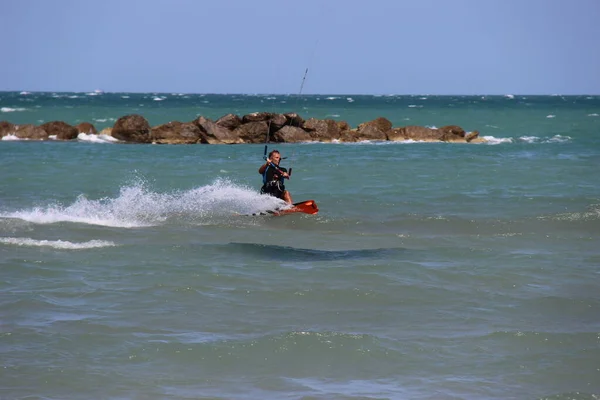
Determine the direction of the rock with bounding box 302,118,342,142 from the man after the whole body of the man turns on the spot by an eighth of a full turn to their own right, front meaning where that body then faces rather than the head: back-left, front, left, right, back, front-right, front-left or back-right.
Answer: back

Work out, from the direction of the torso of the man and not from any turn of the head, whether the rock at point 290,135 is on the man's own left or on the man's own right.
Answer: on the man's own left

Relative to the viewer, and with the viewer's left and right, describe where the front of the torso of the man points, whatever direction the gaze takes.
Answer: facing the viewer and to the right of the viewer

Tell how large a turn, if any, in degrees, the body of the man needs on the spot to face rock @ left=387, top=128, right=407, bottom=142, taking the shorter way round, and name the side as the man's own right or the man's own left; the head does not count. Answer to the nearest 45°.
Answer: approximately 135° to the man's own left

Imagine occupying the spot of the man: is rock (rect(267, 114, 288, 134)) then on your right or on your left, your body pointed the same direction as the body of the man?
on your left

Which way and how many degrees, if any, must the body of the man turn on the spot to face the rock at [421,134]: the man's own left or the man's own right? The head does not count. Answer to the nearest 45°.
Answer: approximately 135° to the man's own left

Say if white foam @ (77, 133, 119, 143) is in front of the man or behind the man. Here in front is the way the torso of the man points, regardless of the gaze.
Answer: behind

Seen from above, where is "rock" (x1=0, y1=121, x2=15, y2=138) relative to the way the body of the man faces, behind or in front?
behind

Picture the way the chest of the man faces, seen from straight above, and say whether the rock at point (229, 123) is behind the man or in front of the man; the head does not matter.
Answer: behind

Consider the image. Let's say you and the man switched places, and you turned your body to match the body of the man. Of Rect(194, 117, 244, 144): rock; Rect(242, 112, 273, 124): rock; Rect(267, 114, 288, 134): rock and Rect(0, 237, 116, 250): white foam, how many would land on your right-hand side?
1

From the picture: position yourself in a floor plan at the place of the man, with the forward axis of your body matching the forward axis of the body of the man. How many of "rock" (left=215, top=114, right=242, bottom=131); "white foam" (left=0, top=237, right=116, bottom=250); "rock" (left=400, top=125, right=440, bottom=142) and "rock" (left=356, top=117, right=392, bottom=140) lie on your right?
1

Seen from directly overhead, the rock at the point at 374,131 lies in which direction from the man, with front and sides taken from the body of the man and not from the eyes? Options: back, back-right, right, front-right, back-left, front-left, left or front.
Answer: back-left

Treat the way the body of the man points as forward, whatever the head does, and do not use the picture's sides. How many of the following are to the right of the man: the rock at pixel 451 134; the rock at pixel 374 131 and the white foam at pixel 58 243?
1

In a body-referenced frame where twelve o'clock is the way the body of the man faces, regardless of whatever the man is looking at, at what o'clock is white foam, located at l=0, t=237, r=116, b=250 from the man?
The white foam is roughly at 3 o'clock from the man.

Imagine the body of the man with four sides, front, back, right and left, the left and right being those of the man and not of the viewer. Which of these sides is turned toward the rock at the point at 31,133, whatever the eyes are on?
back

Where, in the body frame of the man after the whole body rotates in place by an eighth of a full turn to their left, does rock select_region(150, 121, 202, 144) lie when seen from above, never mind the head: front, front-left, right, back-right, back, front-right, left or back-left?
left

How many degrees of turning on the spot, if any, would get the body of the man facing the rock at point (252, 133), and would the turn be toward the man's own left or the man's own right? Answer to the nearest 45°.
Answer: approximately 135° to the man's own left
